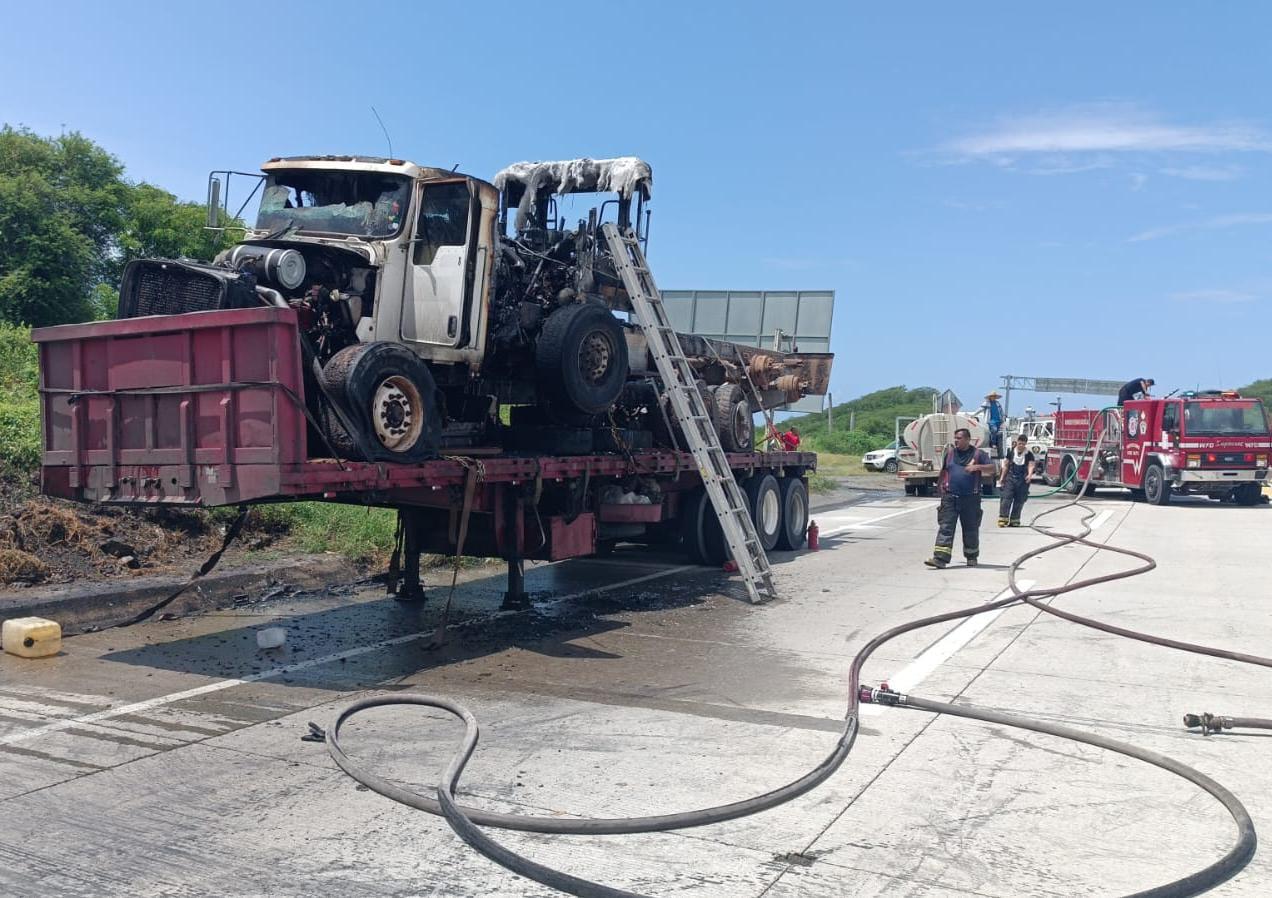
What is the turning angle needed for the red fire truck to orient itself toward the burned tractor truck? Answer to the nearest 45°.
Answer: approximately 45° to its right

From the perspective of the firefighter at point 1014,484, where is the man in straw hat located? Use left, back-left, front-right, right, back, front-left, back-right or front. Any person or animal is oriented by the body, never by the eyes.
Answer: back

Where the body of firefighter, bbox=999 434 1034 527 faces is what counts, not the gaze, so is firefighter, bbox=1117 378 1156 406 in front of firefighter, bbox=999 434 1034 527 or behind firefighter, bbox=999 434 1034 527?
behind

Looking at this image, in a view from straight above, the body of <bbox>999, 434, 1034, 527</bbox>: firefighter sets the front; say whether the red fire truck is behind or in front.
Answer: behind

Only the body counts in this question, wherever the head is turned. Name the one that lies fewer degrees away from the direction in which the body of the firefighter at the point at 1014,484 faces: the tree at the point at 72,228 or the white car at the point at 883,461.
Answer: the tree

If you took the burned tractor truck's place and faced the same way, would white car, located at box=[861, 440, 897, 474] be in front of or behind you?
behind

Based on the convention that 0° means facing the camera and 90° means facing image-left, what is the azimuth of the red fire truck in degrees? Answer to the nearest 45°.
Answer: approximately 315°

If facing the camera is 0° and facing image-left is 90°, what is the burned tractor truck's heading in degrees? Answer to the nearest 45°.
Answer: approximately 45°
